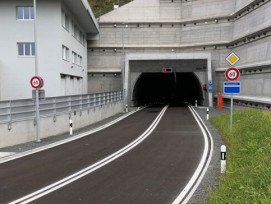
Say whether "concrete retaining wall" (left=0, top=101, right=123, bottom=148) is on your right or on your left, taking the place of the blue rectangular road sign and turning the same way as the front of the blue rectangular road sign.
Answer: on your right

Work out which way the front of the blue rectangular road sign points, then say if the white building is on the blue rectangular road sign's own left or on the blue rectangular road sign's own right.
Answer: on the blue rectangular road sign's own right

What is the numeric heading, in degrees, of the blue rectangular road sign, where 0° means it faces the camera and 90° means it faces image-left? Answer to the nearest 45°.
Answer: approximately 0°

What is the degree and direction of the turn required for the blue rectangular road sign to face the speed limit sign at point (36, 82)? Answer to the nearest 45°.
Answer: approximately 90° to its right

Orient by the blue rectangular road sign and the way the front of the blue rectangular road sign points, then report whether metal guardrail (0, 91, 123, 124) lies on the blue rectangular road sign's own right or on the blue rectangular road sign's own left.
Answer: on the blue rectangular road sign's own right
